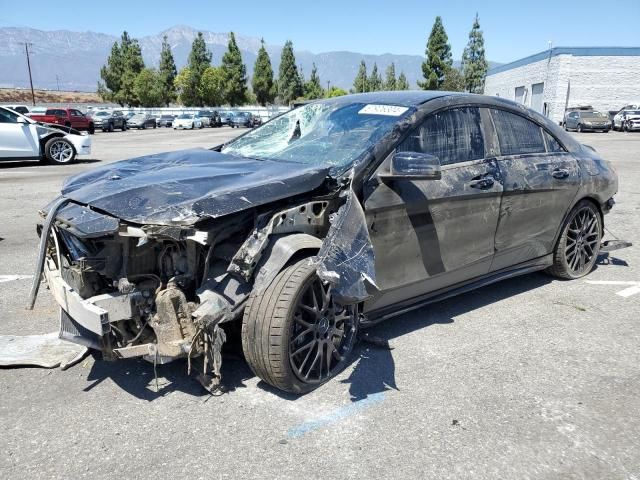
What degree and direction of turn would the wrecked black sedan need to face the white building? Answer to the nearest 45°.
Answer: approximately 180°

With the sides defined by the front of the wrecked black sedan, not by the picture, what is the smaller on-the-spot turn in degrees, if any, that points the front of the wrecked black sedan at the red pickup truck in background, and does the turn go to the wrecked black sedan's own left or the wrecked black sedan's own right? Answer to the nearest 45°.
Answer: approximately 90° to the wrecked black sedan's own right

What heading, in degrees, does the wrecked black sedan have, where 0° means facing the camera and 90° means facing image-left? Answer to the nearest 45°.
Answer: approximately 45°
